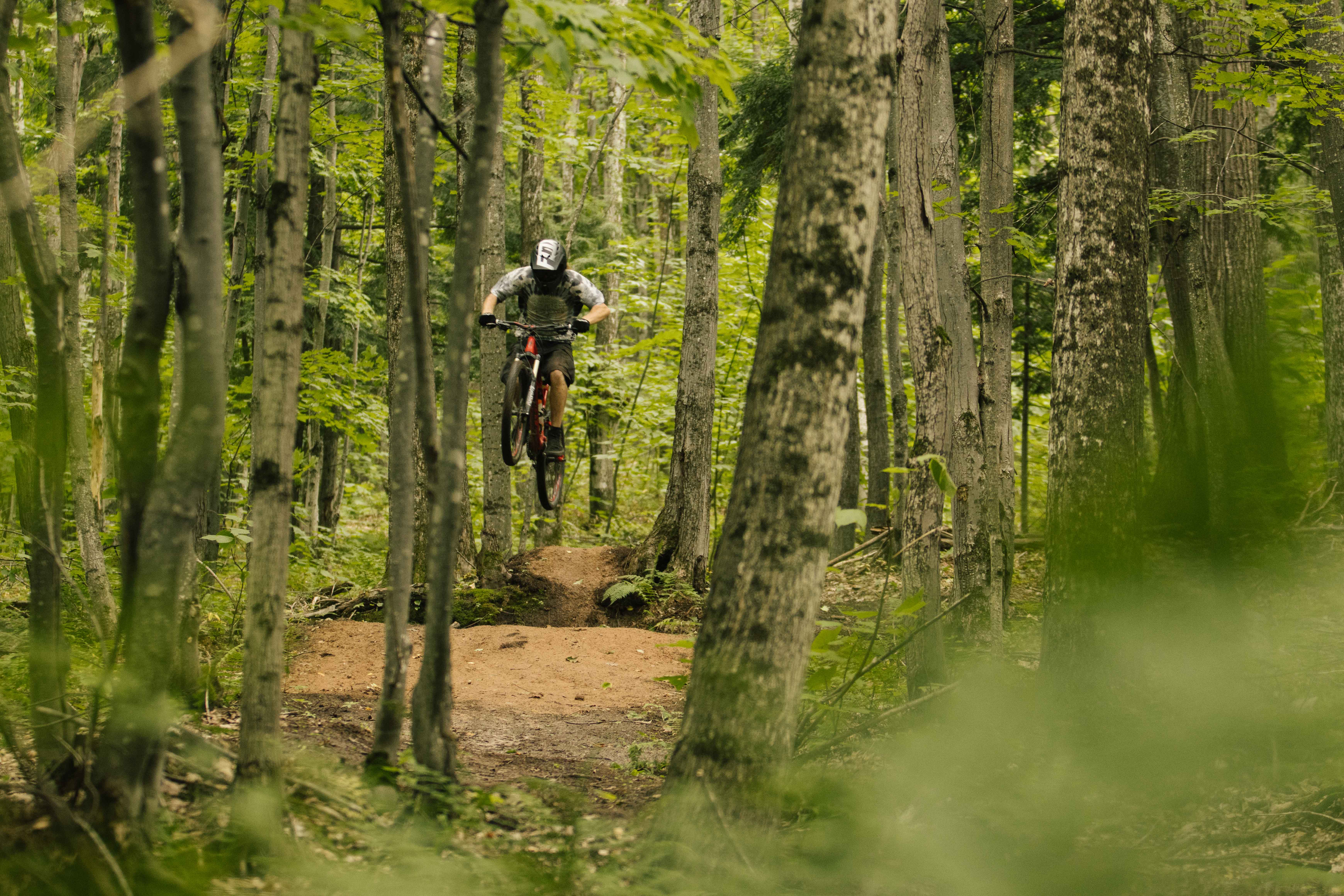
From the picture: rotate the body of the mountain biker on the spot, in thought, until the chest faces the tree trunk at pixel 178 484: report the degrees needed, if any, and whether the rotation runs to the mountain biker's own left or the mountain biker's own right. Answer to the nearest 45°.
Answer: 0° — they already face it

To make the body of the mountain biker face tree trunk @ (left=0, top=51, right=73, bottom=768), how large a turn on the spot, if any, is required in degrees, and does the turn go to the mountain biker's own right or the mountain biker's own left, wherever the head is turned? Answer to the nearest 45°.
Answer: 0° — they already face it

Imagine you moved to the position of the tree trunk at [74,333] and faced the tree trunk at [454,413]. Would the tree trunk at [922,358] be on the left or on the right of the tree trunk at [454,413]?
left

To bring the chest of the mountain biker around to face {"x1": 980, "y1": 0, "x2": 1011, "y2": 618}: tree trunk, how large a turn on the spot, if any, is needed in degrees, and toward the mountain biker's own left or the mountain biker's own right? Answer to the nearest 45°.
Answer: approximately 45° to the mountain biker's own left

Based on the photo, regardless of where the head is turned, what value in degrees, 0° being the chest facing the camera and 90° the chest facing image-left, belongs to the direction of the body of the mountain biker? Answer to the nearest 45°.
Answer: approximately 0°

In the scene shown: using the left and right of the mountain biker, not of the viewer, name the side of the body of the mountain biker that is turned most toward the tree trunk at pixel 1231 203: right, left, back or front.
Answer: left

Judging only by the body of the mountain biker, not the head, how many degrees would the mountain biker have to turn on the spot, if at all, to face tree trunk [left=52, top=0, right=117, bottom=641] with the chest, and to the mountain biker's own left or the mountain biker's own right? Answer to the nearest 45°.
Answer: approximately 45° to the mountain biker's own right

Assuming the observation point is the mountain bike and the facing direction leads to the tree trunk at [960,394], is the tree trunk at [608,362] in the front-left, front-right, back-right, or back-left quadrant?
back-left
